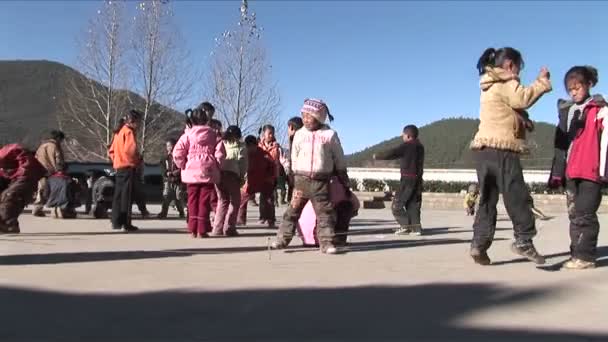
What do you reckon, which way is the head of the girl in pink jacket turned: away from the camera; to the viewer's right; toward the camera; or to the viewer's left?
away from the camera

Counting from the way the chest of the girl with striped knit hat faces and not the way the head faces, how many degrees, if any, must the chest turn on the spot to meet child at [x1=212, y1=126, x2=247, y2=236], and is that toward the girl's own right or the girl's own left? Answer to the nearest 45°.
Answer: approximately 135° to the girl's own right

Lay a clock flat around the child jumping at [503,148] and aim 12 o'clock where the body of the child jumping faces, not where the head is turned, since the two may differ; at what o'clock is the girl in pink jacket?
The girl in pink jacket is roughly at 8 o'clock from the child jumping.

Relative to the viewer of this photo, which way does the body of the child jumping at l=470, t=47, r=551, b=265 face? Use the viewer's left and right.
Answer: facing away from the viewer and to the right of the viewer

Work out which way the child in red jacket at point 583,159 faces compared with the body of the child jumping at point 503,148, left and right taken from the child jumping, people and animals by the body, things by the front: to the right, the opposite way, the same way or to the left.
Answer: the opposite way

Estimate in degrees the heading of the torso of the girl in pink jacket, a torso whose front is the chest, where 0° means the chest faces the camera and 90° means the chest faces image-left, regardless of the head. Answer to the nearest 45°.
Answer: approximately 180°

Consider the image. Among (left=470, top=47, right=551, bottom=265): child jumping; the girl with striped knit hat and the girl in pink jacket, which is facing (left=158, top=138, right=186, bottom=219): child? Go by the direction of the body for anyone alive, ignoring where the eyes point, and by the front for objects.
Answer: the girl in pink jacket

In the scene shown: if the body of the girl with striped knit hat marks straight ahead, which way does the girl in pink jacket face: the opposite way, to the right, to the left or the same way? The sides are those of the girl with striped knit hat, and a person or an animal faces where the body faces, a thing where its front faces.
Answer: the opposite way

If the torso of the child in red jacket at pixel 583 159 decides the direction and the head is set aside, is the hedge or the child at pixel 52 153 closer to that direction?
the child
